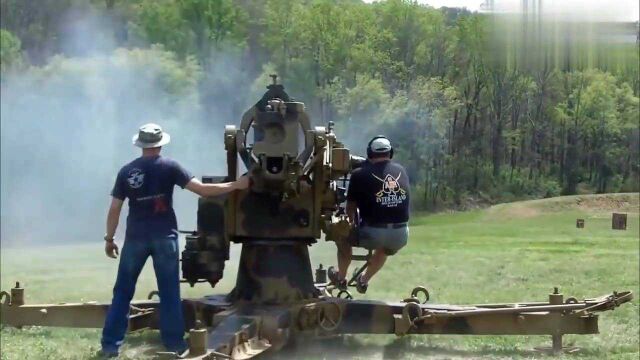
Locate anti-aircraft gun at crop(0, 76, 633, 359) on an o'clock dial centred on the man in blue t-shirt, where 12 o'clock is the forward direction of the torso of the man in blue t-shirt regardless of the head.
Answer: The anti-aircraft gun is roughly at 2 o'clock from the man in blue t-shirt.

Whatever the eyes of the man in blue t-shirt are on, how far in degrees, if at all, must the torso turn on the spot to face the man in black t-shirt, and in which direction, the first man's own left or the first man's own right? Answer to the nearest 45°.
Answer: approximately 45° to the first man's own right

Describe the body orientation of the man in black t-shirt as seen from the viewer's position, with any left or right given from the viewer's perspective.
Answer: facing away from the viewer and to the left of the viewer

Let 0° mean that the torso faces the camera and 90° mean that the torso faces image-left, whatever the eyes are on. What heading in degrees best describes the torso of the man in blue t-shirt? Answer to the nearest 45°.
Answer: approximately 180°

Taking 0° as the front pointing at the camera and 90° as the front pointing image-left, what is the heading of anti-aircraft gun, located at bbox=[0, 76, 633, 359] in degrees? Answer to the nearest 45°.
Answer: approximately 180°

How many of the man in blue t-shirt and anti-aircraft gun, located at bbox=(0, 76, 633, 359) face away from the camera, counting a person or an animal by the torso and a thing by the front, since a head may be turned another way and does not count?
2

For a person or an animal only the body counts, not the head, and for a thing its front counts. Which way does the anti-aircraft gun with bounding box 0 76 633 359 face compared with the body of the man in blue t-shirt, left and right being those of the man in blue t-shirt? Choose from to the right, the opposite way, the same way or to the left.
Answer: the same way
